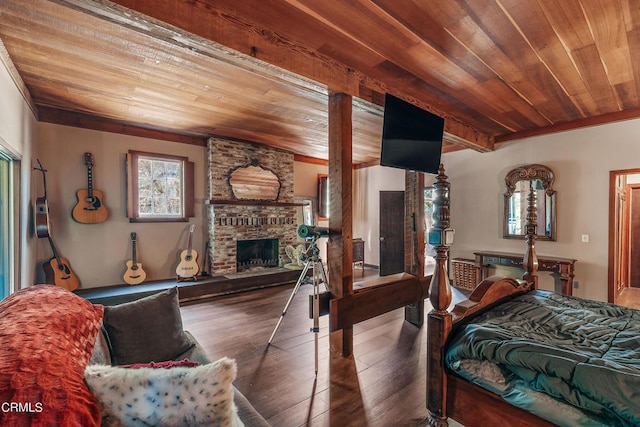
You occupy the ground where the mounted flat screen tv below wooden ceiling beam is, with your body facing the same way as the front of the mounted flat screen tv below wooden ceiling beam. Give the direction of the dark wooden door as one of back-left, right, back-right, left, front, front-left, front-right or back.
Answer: back-left

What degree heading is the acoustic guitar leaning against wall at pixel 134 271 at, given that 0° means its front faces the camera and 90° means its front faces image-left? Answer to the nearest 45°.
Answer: approximately 0°

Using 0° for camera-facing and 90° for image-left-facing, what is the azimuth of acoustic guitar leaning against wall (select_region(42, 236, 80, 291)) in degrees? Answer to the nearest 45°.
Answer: approximately 315°

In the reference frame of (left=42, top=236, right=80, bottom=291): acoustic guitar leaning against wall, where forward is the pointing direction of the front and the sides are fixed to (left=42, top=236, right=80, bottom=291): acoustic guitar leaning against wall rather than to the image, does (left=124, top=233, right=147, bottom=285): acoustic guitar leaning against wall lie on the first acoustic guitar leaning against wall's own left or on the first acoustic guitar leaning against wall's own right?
on the first acoustic guitar leaning against wall's own left

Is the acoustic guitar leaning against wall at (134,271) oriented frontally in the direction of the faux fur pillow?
yes

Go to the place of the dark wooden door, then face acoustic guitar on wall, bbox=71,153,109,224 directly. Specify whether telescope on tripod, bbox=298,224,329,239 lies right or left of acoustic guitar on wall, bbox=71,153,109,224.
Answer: left

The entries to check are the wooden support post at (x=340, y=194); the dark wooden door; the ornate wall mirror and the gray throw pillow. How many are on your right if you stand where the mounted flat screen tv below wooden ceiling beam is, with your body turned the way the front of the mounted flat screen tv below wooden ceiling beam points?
2

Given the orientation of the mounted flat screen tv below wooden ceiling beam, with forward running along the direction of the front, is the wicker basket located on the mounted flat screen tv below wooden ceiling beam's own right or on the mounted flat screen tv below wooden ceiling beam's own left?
on the mounted flat screen tv below wooden ceiling beam's own left

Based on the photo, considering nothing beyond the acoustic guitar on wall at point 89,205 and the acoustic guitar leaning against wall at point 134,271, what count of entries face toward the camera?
2

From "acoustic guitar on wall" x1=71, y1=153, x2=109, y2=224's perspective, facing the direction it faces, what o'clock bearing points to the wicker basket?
The wicker basket is roughly at 10 o'clock from the acoustic guitar on wall.

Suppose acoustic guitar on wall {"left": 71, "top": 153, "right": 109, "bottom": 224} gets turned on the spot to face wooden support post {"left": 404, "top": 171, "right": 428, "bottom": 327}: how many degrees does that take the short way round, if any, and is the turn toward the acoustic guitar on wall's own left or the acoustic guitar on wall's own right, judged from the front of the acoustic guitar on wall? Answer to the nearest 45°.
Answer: approximately 45° to the acoustic guitar on wall's own left
